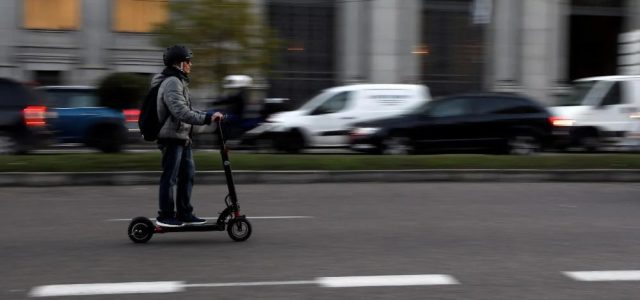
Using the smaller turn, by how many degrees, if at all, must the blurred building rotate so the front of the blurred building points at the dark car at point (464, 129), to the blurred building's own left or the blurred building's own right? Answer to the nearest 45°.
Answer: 0° — it already faces it

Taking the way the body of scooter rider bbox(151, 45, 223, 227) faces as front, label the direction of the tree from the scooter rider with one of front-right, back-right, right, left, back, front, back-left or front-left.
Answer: left

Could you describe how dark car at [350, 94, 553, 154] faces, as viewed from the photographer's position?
facing to the left of the viewer

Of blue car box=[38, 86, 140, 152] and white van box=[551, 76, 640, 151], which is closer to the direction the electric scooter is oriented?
the white van

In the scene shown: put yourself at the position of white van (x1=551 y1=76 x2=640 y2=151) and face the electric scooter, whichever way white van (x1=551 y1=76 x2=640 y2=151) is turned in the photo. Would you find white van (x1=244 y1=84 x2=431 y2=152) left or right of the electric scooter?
right

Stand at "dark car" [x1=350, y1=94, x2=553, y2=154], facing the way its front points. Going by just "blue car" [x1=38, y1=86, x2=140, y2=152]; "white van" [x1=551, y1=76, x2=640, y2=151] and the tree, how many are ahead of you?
2

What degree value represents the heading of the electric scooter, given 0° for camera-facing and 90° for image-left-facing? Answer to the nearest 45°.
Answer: approximately 270°

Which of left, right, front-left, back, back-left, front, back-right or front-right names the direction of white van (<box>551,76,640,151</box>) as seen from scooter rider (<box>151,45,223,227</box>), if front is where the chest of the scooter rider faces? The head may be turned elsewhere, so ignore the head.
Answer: front-left

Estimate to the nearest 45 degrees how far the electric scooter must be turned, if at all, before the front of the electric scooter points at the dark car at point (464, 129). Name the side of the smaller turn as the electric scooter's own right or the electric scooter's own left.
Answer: approximately 45° to the electric scooter's own left

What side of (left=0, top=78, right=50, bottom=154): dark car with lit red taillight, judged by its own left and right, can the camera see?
left

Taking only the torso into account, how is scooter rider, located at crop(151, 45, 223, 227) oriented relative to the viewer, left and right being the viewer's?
facing to the right of the viewer

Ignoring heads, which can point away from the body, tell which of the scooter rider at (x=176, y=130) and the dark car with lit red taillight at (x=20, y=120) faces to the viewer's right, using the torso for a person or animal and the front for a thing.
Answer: the scooter rider

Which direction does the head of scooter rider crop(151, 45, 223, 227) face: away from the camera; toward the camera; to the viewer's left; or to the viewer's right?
to the viewer's right
